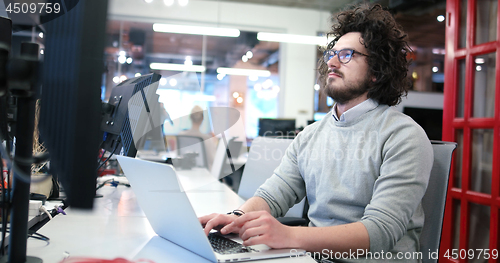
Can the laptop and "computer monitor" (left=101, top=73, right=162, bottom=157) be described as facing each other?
no

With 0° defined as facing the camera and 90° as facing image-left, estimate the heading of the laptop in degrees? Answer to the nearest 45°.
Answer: approximately 225°

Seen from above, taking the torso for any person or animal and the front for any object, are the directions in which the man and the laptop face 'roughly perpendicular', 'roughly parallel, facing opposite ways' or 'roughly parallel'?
roughly parallel, facing opposite ways

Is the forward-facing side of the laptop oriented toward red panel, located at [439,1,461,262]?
yes

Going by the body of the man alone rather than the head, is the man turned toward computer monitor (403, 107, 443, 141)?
no

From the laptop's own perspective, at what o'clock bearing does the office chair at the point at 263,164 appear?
The office chair is roughly at 11 o'clock from the laptop.

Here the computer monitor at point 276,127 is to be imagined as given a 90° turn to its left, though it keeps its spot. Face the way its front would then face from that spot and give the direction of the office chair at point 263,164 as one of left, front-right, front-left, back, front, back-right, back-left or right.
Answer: right

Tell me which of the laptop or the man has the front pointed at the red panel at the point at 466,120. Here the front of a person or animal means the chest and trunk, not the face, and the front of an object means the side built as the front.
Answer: the laptop

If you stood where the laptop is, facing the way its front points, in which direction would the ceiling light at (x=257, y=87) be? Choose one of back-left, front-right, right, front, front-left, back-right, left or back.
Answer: front-left

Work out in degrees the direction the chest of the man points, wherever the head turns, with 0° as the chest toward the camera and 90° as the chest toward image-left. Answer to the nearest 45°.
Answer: approximately 45°

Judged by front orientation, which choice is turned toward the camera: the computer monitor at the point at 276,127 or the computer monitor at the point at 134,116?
the computer monitor at the point at 276,127
